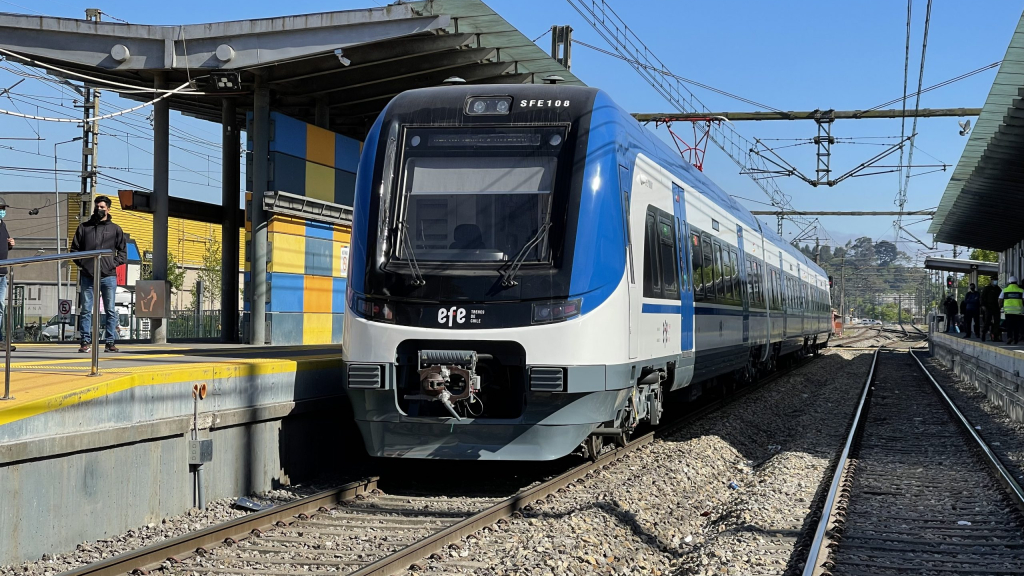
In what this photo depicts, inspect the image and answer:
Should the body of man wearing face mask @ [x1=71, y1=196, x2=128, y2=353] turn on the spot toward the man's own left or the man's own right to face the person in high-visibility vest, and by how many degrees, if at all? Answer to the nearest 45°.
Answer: approximately 90° to the man's own left

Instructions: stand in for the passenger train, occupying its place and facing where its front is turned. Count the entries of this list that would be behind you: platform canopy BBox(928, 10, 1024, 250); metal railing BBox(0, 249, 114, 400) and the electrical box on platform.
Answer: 1

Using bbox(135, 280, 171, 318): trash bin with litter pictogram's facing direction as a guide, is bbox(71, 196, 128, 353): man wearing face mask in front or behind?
in front

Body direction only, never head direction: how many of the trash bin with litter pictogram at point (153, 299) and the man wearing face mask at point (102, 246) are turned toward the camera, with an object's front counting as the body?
2

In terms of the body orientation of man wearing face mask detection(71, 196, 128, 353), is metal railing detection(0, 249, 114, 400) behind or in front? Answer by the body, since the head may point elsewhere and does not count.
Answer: in front

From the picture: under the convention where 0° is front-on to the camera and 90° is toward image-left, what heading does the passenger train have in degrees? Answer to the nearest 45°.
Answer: approximately 45°

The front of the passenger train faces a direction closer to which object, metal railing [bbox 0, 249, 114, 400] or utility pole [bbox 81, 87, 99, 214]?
the metal railing

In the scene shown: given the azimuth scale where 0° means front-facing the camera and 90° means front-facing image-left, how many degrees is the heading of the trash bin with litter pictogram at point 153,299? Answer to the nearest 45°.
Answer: approximately 0°

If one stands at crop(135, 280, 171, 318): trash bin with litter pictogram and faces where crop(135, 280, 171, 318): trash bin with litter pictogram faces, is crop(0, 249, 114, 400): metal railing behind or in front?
in front
